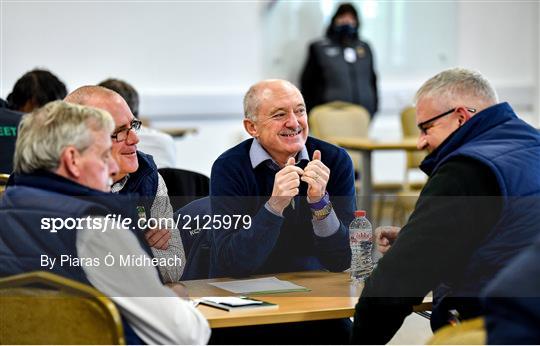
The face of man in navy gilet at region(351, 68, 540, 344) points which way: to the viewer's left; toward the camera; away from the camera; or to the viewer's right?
to the viewer's left

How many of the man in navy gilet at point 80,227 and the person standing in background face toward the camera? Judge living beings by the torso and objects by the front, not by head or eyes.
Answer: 1

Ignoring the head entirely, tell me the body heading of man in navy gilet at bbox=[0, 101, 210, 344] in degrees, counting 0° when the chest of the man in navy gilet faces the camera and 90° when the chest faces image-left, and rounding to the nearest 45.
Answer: approximately 225°

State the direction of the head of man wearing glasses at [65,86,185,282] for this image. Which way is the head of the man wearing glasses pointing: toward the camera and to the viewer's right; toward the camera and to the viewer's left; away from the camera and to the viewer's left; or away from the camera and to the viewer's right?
toward the camera and to the viewer's right

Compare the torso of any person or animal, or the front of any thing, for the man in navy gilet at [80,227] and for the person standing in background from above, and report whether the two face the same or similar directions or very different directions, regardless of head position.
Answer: very different directions
